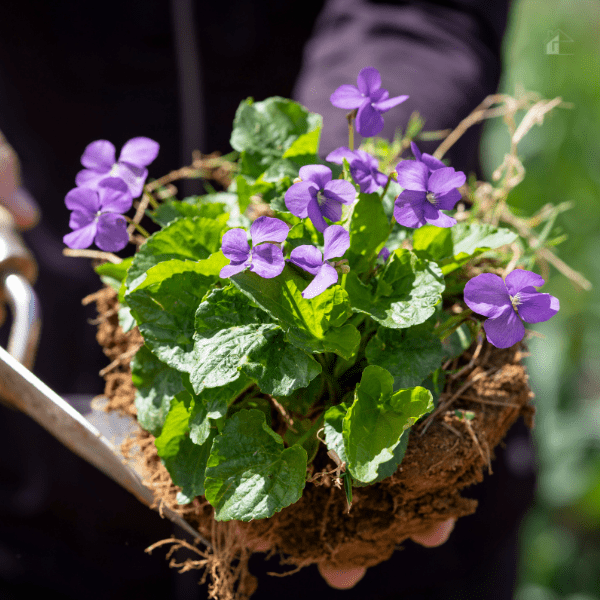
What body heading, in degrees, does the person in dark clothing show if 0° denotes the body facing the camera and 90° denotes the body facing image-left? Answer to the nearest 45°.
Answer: approximately 0°
